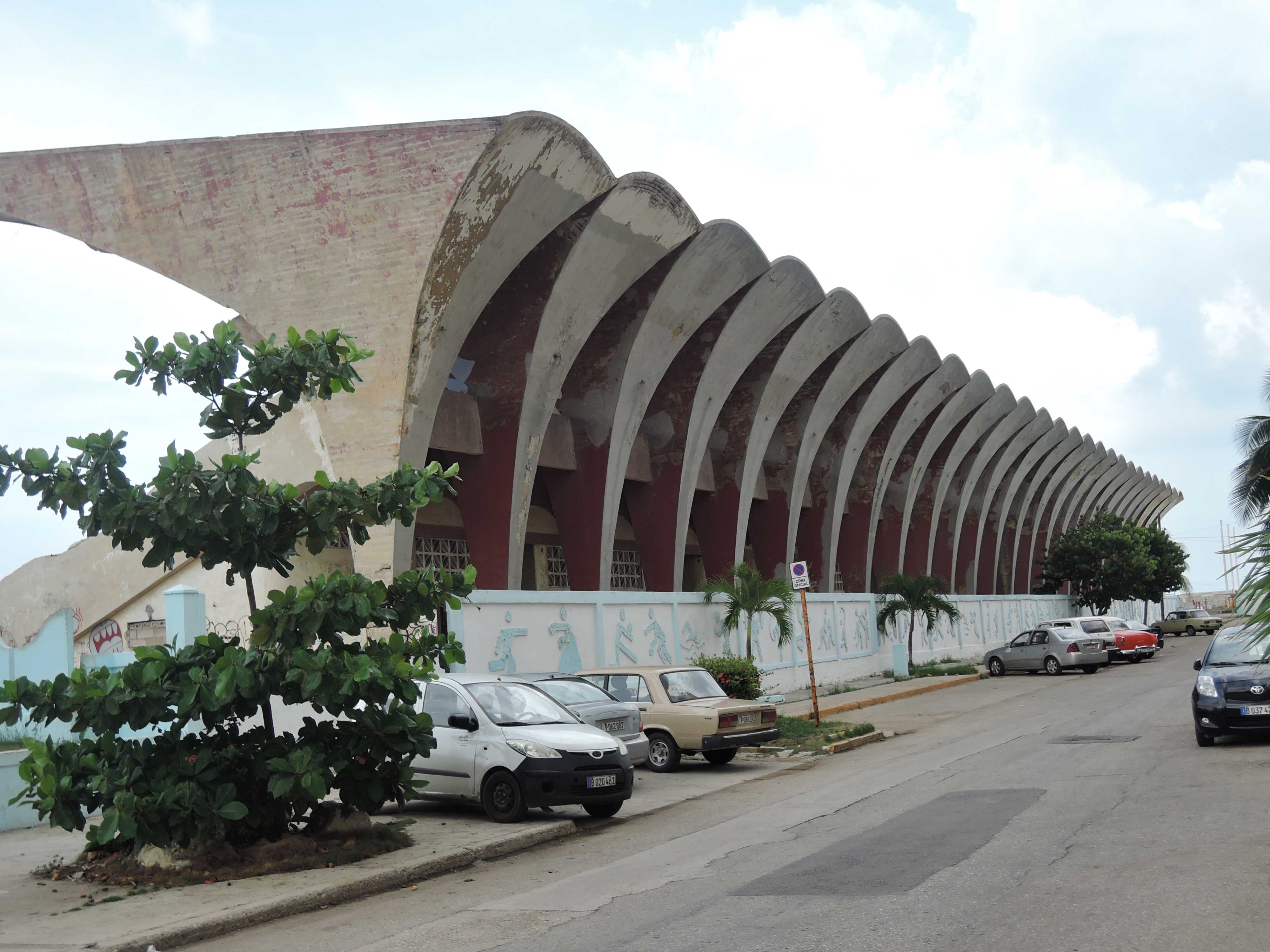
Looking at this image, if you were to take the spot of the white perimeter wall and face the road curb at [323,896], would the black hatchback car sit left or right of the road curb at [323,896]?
left

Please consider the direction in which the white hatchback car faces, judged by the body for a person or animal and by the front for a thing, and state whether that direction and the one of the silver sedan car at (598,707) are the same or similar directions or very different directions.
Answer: very different directions

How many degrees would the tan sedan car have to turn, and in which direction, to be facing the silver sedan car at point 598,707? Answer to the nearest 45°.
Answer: approximately 90° to its left

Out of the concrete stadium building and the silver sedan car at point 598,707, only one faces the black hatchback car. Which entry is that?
the concrete stadium building

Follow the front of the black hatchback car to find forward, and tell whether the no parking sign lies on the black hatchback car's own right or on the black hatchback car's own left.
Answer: on the black hatchback car's own right

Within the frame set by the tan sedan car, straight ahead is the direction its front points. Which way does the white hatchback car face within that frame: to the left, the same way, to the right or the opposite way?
the opposite way

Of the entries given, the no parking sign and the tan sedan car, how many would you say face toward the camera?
1

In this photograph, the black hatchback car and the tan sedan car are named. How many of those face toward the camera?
1
